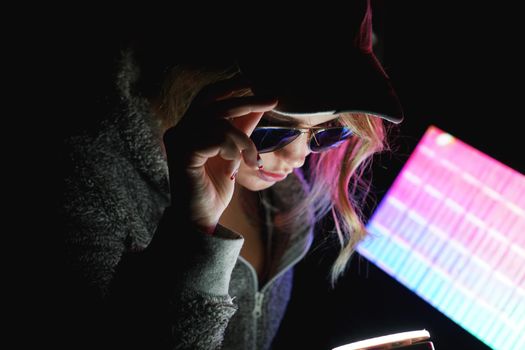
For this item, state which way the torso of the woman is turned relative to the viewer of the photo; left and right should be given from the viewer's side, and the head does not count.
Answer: facing the viewer and to the right of the viewer
